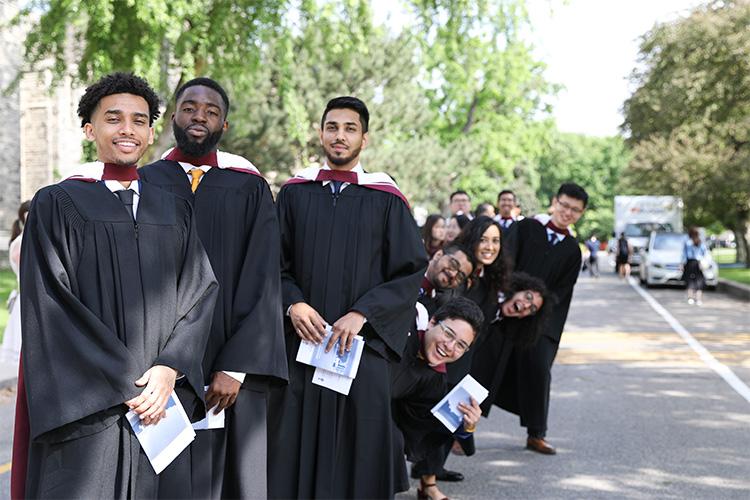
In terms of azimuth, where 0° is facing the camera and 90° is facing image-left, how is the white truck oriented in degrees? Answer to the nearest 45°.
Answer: approximately 0°

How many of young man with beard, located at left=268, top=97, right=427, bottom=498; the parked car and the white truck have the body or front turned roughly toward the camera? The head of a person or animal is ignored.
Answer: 3

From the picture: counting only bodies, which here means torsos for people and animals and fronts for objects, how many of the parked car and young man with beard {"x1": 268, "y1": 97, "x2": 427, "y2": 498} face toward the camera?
2

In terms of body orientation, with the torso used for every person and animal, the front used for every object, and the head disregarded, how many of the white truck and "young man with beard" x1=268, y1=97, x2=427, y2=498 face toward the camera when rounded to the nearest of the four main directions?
2

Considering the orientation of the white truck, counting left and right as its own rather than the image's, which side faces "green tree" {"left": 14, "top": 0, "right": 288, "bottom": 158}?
front

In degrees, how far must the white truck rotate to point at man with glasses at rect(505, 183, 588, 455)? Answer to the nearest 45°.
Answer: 0° — it already faces them

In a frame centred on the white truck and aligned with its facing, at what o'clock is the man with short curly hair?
The man with short curly hair is roughly at 12 o'clock from the white truck.

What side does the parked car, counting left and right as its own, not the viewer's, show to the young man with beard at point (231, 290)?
front

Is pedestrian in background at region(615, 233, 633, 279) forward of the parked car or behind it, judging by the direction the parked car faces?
behind
